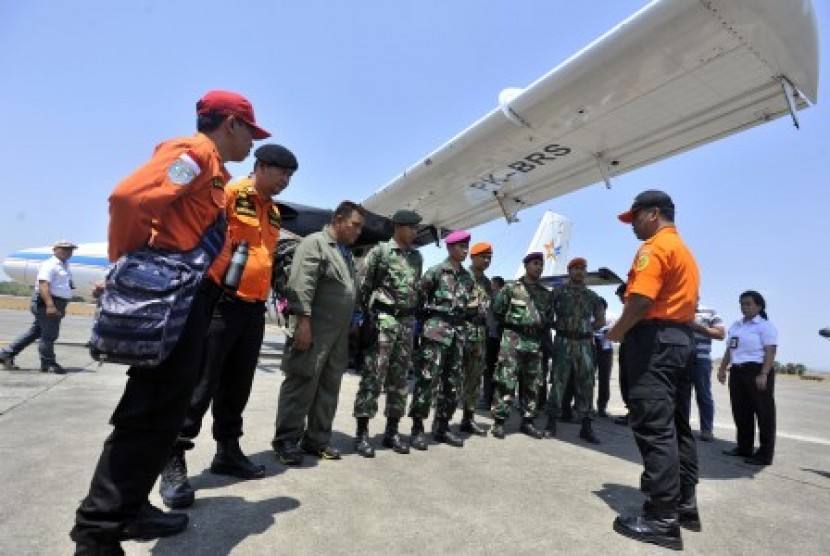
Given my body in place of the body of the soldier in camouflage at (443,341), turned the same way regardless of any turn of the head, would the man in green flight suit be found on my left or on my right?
on my right

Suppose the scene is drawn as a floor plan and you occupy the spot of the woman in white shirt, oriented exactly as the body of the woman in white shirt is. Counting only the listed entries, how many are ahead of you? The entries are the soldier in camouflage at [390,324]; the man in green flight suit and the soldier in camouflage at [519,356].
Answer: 3

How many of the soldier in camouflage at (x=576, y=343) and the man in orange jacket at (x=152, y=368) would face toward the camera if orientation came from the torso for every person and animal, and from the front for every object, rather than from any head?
1

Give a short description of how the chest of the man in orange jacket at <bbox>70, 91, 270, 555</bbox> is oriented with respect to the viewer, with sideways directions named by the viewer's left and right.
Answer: facing to the right of the viewer

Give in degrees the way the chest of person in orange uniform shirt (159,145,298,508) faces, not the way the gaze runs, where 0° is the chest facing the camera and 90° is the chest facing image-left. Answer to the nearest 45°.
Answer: approximately 315°

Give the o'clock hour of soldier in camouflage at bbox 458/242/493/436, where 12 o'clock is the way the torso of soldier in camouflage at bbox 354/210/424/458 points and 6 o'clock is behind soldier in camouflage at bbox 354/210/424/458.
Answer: soldier in camouflage at bbox 458/242/493/436 is roughly at 9 o'clock from soldier in camouflage at bbox 354/210/424/458.

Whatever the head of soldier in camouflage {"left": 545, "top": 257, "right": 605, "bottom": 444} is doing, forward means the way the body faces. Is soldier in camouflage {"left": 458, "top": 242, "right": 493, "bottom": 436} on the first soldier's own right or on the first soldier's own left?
on the first soldier's own right

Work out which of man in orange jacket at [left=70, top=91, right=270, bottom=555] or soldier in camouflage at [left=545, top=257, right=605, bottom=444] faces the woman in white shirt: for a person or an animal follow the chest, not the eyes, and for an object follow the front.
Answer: the man in orange jacket
